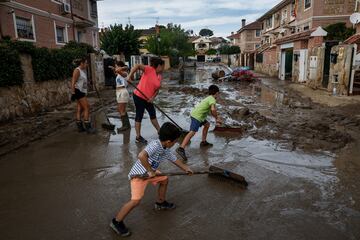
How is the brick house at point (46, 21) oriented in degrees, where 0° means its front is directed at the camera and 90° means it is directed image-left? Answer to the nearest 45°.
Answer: approximately 315°

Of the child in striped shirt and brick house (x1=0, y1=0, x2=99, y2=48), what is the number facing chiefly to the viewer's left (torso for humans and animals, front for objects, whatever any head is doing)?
0

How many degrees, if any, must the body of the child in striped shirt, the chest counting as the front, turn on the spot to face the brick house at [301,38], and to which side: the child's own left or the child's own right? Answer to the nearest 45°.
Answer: approximately 45° to the child's own left

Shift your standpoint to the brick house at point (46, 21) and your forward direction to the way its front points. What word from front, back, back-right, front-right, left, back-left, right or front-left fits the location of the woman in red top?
front-right

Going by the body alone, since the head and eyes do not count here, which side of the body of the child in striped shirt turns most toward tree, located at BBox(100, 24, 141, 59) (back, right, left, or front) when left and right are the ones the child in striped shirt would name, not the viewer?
left

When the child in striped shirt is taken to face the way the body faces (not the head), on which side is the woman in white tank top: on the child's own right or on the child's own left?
on the child's own left

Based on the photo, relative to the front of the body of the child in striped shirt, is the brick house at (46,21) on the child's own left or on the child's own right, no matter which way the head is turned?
on the child's own left

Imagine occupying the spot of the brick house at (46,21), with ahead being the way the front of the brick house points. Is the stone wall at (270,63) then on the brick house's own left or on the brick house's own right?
on the brick house's own left

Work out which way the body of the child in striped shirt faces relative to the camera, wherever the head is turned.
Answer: to the viewer's right

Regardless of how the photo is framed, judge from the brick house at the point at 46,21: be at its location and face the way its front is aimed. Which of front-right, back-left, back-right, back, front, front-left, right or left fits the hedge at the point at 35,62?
front-right

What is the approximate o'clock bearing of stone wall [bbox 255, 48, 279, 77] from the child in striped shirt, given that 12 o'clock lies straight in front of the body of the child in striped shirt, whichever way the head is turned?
The stone wall is roughly at 10 o'clock from the child in striped shirt.
